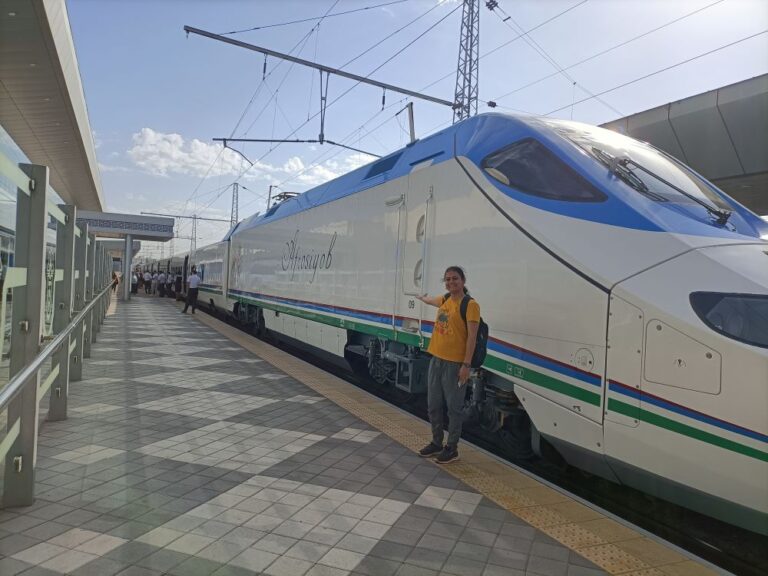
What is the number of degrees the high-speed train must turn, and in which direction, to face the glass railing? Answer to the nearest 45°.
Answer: approximately 135° to its right

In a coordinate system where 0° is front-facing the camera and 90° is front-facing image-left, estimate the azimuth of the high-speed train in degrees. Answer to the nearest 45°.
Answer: approximately 315°
